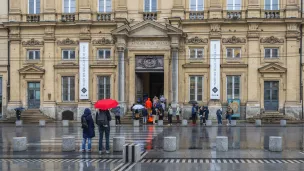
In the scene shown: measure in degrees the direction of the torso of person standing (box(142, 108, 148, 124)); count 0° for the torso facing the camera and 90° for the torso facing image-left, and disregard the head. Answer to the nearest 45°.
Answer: approximately 180°

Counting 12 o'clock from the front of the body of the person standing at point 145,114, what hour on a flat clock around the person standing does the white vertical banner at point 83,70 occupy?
The white vertical banner is roughly at 10 o'clock from the person standing.

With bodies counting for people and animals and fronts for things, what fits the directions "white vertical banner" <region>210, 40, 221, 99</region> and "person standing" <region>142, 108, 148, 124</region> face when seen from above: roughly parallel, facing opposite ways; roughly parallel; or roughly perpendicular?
roughly parallel, facing opposite ways

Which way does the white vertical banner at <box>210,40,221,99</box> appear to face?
toward the camera

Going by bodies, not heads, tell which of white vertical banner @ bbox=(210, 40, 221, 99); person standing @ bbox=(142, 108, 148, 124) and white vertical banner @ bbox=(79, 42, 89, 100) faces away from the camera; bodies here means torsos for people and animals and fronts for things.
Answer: the person standing

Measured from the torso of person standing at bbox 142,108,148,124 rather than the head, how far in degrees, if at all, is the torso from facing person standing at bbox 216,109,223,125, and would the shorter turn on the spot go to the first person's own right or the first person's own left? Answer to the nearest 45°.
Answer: approximately 90° to the first person's own right

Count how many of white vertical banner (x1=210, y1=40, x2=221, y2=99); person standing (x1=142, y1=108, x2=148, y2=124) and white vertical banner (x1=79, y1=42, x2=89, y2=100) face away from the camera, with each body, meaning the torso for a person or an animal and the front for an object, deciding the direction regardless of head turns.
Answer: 1

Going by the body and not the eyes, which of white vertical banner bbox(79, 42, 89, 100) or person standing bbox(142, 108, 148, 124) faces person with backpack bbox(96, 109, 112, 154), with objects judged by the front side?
the white vertical banner

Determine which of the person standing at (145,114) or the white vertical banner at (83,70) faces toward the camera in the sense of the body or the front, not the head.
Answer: the white vertical banner

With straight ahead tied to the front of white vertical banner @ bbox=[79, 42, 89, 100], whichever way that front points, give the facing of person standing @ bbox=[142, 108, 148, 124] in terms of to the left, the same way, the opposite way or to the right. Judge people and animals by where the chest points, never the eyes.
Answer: the opposite way

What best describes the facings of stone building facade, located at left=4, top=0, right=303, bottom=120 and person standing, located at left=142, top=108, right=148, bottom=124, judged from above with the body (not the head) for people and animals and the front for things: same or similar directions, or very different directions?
very different directions

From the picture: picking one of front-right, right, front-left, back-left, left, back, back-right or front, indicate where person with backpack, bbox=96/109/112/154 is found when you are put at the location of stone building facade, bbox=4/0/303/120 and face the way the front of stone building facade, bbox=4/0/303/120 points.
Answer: front

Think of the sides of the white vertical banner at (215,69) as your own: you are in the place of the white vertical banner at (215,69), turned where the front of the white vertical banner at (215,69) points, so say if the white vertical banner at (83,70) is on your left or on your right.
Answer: on your right

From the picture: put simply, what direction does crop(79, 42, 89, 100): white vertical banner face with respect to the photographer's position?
facing the viewer

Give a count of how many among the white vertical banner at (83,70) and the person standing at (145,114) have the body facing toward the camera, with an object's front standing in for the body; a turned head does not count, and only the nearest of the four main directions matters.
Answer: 1

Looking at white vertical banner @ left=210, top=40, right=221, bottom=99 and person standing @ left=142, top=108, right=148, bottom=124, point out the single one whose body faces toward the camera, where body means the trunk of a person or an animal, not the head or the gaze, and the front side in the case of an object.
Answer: the white vertical banner

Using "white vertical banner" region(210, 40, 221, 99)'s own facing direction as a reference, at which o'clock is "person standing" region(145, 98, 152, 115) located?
The person standing is roughly at 2 o'clock from the white vertical banner.
